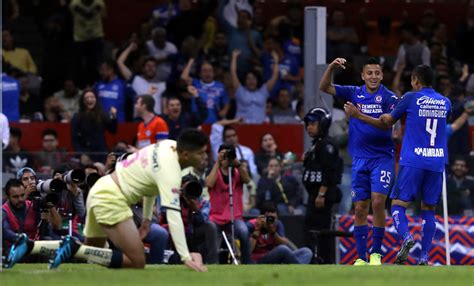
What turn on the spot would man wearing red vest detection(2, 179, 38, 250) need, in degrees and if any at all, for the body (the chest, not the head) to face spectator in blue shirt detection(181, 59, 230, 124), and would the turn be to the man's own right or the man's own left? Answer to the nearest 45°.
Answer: approximately 90° to the man's own left

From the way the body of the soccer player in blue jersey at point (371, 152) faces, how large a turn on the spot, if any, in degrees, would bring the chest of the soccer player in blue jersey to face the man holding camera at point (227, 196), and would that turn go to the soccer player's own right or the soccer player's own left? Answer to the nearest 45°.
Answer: approximately 135° to the soccer player's own right

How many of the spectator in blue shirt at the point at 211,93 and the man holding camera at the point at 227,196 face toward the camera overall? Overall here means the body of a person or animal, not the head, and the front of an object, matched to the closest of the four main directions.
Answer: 2

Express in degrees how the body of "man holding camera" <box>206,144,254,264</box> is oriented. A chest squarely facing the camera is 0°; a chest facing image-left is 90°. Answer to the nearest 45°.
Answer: approximately 0°

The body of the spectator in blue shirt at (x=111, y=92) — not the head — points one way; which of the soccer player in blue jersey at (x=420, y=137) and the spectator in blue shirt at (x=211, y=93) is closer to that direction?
the soccer player in blue jersey
